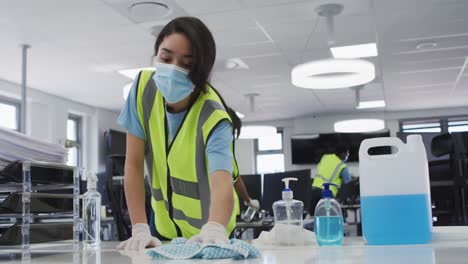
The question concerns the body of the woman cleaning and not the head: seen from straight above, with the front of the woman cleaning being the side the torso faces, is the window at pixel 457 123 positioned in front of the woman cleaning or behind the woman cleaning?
behind

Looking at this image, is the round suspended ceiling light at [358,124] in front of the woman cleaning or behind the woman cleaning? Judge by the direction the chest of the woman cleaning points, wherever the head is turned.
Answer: behind

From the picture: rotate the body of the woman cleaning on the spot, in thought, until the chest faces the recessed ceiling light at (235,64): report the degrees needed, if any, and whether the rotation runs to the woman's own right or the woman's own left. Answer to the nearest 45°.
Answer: approximately 135° to the woman's own right

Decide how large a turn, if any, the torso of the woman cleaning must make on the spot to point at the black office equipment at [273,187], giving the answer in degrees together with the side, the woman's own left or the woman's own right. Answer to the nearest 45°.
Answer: approximately 135° to the woman's own right

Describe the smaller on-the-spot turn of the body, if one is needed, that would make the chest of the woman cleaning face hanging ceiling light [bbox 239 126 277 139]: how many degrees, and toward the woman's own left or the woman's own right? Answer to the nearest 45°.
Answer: approximately 135° to the woman's own right

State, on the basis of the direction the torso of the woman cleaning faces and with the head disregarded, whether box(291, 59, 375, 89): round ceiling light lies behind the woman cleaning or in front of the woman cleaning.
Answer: behind

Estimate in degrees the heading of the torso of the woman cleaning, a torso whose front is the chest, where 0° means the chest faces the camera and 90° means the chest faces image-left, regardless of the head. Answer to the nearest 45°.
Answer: approximately 45°

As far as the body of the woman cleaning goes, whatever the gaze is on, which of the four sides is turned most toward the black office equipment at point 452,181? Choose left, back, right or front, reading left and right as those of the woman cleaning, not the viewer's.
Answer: back

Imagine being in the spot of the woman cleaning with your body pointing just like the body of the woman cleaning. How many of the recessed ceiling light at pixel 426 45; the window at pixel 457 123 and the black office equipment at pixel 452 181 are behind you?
3

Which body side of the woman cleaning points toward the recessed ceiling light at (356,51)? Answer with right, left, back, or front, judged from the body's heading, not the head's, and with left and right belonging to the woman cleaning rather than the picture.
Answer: back

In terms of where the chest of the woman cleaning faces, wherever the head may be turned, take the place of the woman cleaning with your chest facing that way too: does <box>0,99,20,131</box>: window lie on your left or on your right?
on your right

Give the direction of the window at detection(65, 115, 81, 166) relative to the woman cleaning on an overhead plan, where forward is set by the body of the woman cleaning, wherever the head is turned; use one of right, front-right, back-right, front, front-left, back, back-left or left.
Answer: back-right
